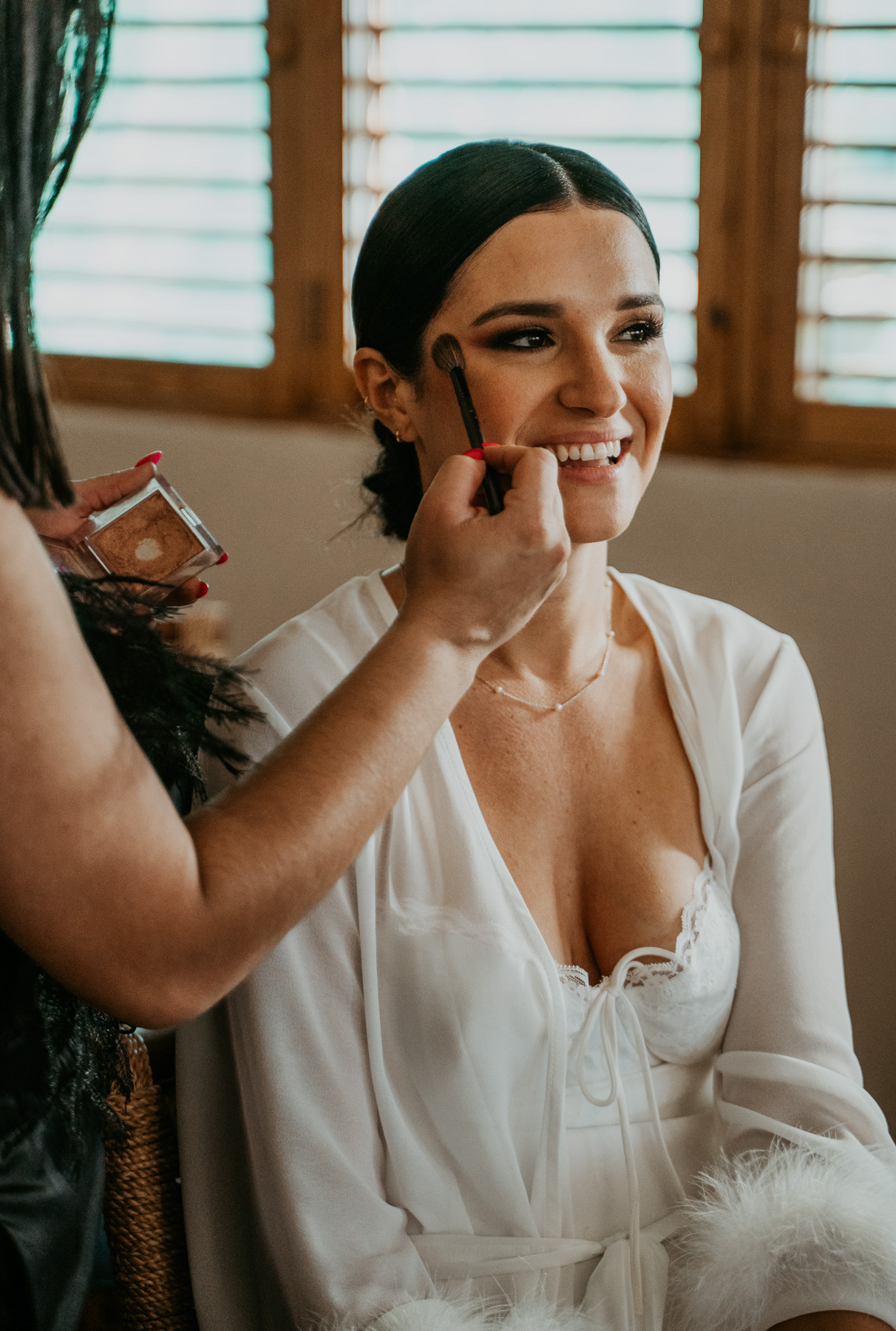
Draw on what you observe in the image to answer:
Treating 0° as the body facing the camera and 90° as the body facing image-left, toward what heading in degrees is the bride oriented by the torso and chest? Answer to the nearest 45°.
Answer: approximately 315°
